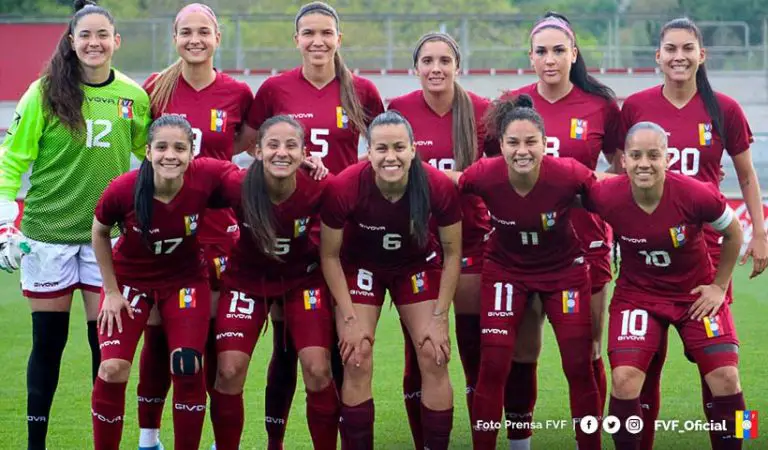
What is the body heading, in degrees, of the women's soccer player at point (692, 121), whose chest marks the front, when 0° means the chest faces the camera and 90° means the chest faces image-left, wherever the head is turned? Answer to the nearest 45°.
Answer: approximately 0°

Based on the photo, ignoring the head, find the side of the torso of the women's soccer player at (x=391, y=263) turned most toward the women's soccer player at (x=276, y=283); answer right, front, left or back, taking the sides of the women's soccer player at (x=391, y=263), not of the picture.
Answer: right

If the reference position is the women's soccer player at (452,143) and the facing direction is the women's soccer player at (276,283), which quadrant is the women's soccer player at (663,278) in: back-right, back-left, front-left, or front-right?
back-left

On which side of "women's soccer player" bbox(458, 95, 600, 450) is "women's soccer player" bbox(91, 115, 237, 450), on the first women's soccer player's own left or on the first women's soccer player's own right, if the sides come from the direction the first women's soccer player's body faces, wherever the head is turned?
on the first women's soccer player's own right

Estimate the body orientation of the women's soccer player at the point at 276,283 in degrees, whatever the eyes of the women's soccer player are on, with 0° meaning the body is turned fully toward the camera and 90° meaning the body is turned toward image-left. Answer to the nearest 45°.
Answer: approximately 0°

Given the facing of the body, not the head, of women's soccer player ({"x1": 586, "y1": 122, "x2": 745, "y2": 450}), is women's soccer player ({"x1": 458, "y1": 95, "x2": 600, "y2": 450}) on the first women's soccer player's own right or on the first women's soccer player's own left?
on the first women's soccer player's own right
